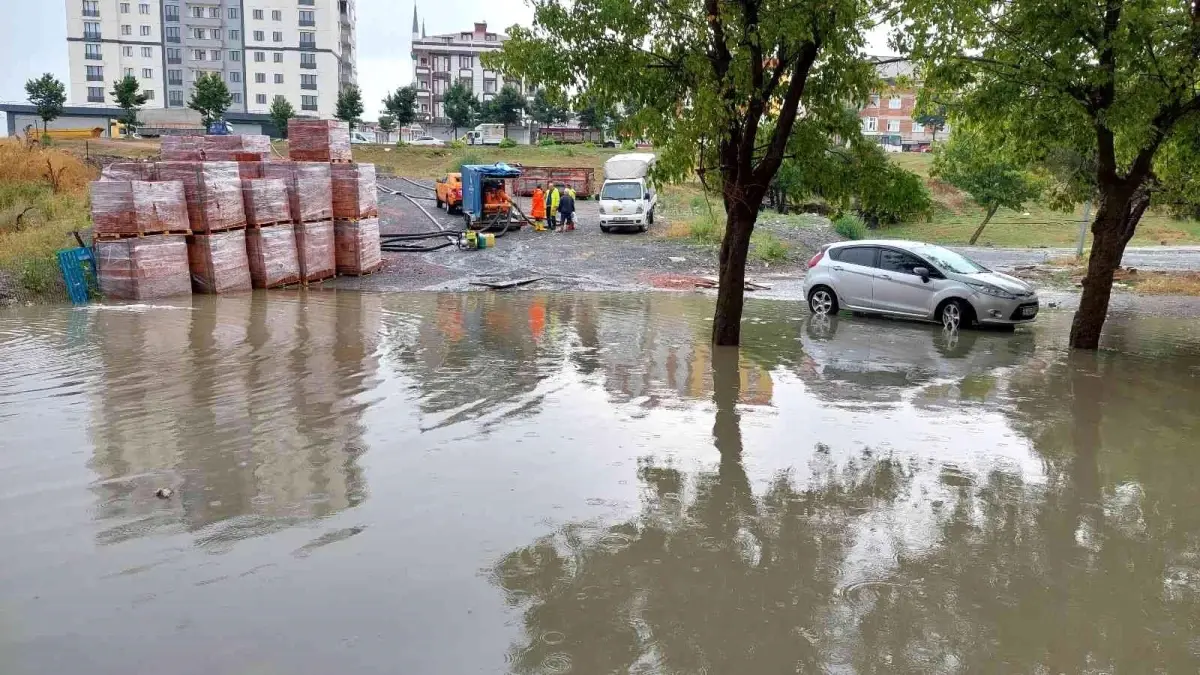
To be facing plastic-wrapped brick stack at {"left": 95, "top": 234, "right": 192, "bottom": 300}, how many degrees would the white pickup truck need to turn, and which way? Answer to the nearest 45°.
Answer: approximately 45° to its right

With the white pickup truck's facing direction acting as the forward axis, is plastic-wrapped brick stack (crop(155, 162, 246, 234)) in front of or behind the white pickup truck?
in front

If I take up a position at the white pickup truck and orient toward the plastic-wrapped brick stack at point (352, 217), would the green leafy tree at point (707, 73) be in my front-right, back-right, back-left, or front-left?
front-left

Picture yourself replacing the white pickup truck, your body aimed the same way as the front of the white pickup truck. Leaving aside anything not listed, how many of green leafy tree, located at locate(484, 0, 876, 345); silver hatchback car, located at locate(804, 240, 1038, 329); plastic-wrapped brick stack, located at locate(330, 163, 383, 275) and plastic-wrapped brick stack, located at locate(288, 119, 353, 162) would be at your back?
0

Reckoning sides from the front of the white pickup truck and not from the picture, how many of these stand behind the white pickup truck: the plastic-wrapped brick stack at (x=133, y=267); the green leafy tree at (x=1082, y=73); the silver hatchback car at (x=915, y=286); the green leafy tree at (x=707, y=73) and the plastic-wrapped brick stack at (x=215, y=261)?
0

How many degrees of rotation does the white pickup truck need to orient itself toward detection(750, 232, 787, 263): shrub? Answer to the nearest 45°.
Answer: approximately 45° to its left

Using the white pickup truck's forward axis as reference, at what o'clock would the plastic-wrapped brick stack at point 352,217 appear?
The plastic-wrapped brick stack is roughly at 1 o'clock from the white pickup truck.

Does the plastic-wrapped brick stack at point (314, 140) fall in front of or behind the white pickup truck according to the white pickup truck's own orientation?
in front

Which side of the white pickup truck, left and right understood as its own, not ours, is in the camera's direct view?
front

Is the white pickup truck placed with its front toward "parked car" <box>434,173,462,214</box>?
no

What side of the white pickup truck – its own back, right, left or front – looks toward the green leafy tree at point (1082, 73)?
front

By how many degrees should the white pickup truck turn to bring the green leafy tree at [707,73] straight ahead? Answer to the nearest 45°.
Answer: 0° — it already faces it

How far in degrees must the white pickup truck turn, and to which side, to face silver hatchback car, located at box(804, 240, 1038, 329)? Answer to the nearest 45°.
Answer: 0° — it already faces it

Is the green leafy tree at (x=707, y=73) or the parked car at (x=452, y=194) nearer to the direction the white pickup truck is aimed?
the green leafy tree

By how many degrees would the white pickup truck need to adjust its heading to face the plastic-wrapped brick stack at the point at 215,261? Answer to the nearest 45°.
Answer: approximately 45° to its right

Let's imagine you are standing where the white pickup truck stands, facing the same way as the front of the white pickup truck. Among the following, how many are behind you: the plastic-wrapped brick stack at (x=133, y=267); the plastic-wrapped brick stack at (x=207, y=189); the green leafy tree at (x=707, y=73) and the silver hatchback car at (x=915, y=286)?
0

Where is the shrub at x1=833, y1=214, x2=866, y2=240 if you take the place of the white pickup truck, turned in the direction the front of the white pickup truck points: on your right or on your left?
on your left

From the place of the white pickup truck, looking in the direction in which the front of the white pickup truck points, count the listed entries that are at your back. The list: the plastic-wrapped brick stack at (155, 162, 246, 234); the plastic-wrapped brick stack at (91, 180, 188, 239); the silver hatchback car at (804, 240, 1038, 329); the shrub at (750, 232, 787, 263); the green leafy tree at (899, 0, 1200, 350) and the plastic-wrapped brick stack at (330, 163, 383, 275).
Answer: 0
